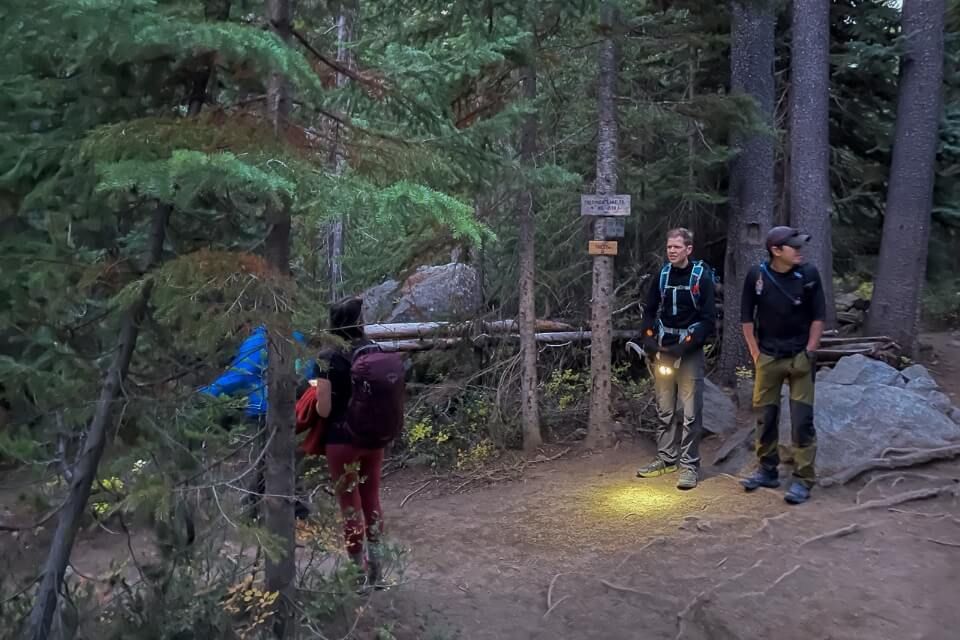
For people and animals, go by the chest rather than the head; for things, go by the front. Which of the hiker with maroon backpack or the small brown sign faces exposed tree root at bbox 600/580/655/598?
the small brown sign

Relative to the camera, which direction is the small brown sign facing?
toward the camera

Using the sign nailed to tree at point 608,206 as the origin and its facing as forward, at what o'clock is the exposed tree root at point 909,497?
The exposed tree root is roughly at 10 o'clock from the sign nailed to tree.

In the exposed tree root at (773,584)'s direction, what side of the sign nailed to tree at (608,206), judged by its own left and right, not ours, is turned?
front

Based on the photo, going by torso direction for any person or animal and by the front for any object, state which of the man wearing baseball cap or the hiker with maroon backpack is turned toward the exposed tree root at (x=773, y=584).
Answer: the man wearing baseball cap

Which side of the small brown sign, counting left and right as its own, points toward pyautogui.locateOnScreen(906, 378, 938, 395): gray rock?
left

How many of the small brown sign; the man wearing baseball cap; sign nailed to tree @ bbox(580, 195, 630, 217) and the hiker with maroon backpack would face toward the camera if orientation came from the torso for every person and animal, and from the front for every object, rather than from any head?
3

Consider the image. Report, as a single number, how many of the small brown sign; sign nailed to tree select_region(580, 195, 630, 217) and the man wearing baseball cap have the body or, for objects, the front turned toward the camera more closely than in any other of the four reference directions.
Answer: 3

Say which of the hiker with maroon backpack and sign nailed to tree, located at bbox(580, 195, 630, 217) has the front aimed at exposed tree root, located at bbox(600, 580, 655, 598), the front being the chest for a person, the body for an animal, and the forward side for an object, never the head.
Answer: the sign nailed to tree

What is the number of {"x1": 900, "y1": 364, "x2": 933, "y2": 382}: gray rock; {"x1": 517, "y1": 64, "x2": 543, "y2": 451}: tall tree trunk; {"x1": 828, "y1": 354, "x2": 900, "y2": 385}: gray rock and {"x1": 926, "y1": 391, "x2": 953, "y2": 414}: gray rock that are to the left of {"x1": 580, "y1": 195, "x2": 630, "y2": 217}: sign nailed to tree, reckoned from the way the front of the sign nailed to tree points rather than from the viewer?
3

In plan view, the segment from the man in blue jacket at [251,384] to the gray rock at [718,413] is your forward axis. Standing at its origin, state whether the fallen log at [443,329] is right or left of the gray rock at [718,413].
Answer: left

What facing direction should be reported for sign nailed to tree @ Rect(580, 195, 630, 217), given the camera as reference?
facing the viewer

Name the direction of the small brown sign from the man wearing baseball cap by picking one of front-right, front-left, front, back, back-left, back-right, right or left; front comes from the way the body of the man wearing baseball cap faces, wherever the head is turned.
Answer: back-right

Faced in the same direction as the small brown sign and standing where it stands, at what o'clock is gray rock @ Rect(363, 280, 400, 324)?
The gray rock is roughly at 4 o'clock from the small brown sign.

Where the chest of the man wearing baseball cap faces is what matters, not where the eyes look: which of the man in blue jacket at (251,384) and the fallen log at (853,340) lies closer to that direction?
the man in blue jacket

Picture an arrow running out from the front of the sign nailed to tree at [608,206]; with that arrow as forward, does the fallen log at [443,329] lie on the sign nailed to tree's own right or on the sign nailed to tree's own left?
on the sign nailed to tree's own right

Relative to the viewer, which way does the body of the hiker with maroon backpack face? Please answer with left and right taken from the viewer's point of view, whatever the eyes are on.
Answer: facing away from the viewer and to the left of the viewer

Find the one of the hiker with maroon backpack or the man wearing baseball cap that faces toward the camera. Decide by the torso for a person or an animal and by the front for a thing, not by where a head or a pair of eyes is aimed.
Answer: the man wearing baseball cap

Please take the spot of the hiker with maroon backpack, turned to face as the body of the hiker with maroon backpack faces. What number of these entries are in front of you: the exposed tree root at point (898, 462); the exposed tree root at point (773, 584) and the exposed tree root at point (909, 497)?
0

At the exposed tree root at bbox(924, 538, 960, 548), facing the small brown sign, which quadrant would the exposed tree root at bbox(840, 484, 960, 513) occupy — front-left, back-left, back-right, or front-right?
front-right
